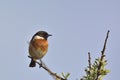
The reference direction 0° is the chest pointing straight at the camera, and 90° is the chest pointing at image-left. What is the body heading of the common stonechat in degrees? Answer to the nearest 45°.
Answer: approximately 315°
